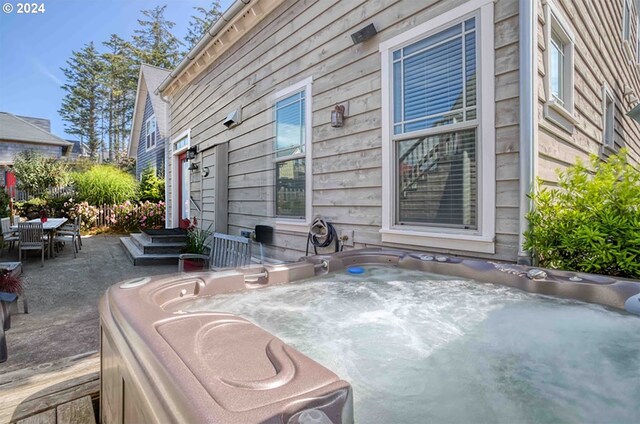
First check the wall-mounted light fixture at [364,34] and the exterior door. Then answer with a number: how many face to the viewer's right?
0

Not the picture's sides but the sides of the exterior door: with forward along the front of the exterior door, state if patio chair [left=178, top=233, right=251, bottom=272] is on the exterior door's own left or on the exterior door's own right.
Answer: on the exterior door's own left

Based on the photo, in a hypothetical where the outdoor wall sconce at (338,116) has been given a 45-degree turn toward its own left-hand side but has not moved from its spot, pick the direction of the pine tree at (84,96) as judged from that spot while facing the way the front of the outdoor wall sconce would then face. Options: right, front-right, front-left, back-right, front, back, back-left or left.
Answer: back-right

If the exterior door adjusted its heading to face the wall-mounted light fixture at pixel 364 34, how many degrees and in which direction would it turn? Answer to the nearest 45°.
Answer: approximately 90° to its left

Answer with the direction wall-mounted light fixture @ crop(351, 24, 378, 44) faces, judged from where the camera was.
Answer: facing the viewer and to the left of the viewer

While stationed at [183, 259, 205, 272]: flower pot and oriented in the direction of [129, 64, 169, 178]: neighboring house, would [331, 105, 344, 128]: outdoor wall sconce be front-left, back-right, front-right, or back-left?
back-right

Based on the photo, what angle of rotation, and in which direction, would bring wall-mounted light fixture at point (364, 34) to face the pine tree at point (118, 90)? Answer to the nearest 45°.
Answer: approximately 90° to its right

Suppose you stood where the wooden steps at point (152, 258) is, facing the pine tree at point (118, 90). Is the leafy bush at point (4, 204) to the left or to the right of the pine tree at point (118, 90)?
left

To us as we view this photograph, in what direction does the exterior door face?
facing to the left of the viewer

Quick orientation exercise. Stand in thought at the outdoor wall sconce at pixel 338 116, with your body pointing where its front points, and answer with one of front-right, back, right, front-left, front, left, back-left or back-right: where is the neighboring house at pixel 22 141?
right

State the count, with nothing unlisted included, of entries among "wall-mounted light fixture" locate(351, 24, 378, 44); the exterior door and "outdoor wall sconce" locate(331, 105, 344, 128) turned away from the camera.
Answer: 0

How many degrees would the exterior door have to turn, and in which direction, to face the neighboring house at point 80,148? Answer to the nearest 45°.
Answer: approximately 90° to its right

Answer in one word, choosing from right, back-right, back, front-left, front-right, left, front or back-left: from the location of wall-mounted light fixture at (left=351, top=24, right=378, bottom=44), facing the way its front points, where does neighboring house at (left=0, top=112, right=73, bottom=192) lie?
right

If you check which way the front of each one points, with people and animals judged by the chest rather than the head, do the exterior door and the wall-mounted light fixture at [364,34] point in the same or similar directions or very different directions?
same or similar directions

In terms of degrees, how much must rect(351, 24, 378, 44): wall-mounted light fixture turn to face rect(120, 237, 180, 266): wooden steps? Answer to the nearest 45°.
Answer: approximately 90° to its right

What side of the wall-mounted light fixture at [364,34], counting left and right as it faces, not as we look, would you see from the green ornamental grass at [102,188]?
right

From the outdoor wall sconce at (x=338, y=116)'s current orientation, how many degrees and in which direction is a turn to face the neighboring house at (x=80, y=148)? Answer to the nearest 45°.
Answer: approximately 90° to its right
